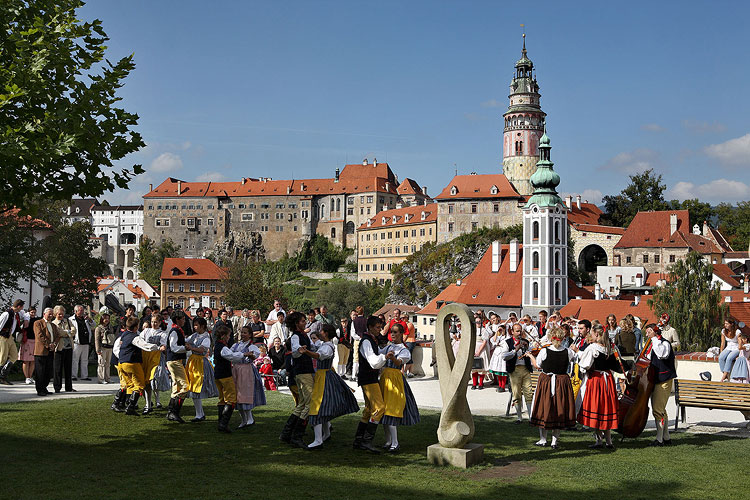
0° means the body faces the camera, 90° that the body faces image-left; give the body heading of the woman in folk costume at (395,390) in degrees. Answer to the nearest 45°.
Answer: approximately 45°

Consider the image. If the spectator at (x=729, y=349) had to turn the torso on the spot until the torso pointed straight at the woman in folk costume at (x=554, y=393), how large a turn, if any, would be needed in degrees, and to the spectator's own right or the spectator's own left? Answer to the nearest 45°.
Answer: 0° — they already face them

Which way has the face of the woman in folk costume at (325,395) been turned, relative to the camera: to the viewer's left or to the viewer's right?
to the viewer's left

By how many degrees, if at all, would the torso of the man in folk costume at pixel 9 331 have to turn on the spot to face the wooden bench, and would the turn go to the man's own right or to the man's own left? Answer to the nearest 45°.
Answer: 0° — they already face it

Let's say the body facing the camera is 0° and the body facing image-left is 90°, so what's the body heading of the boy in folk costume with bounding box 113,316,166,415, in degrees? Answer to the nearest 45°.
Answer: approximately 225°

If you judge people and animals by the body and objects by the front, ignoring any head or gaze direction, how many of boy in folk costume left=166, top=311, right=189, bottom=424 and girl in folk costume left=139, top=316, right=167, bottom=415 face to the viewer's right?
1
